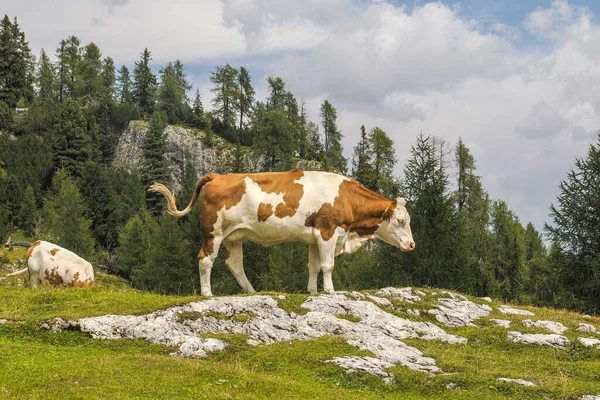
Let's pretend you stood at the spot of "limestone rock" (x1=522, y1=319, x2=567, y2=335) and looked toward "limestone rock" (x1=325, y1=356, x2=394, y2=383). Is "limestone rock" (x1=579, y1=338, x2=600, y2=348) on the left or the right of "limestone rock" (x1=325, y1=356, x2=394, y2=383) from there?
left

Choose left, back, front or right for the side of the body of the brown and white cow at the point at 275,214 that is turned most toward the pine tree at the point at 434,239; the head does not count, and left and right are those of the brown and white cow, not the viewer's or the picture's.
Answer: left

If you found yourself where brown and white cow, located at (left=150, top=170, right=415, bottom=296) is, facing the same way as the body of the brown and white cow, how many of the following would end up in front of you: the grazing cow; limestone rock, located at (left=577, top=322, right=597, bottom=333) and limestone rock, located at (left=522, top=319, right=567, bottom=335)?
2

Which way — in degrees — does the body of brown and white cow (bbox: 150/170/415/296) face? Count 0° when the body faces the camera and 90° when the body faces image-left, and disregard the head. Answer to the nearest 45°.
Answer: approximately 270°

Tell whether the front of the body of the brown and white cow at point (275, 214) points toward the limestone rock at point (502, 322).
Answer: yes

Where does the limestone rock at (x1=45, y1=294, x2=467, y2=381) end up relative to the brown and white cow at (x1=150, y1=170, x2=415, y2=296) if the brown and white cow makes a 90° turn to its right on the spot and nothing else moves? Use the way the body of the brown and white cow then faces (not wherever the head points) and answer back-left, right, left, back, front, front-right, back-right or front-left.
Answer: front

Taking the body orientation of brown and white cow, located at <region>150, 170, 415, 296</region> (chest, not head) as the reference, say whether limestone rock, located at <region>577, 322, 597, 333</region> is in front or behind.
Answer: in front

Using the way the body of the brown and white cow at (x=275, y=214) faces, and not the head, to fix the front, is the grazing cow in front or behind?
behind

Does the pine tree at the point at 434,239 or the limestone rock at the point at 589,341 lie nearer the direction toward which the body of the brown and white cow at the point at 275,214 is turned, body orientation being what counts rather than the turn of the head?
the limestone rock

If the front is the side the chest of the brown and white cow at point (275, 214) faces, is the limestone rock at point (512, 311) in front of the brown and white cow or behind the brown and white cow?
in front

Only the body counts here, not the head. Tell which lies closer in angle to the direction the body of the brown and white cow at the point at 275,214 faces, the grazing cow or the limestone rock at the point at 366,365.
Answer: the limestone rock

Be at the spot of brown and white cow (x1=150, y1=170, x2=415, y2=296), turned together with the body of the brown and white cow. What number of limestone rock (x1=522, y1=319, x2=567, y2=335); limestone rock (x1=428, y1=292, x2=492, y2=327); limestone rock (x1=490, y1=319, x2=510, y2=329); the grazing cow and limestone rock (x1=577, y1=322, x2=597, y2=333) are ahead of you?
4

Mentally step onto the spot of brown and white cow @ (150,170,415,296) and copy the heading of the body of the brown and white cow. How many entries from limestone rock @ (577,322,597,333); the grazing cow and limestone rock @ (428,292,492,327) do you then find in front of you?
2
